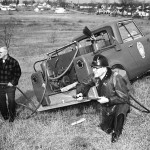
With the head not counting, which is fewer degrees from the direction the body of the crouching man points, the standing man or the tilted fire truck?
the standing man

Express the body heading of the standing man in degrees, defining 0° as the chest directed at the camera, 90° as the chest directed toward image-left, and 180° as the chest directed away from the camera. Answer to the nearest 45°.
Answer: approximately 45°

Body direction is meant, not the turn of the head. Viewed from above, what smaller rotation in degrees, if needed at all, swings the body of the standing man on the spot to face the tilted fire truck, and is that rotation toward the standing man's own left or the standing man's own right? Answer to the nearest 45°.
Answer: approximately 135° to the standing man's own left

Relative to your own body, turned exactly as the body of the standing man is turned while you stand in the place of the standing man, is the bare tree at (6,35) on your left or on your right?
on your right

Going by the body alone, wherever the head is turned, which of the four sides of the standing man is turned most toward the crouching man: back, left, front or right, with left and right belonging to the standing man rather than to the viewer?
left

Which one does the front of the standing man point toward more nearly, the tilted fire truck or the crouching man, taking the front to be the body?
the crouching man

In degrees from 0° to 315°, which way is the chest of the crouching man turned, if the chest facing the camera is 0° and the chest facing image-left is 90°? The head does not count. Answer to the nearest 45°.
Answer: approximately 45°
